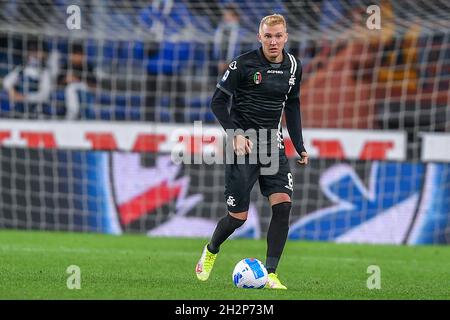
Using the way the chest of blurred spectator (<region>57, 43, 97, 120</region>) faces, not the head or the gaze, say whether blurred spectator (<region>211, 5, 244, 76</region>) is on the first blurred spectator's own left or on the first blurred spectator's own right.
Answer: on the first blurred spectator's own left

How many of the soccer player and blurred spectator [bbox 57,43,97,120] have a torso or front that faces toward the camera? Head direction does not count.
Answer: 2

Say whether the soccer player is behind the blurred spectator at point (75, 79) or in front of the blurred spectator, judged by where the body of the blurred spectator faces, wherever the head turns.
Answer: in front

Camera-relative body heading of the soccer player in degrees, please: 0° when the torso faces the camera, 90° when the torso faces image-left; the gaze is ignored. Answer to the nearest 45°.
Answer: approximately 0°

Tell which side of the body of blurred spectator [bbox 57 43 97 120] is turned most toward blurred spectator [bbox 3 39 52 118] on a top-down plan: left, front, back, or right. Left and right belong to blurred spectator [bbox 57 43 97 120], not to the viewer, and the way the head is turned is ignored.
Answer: right

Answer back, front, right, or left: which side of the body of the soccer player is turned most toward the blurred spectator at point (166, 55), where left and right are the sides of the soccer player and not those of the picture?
back

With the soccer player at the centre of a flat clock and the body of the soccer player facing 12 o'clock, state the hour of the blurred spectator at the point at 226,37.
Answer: The blurred spectator is roughly at 6 o'clock from the soccer player.

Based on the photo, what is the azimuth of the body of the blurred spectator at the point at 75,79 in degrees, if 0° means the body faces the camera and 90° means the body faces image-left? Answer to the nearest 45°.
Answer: approximately 0°
